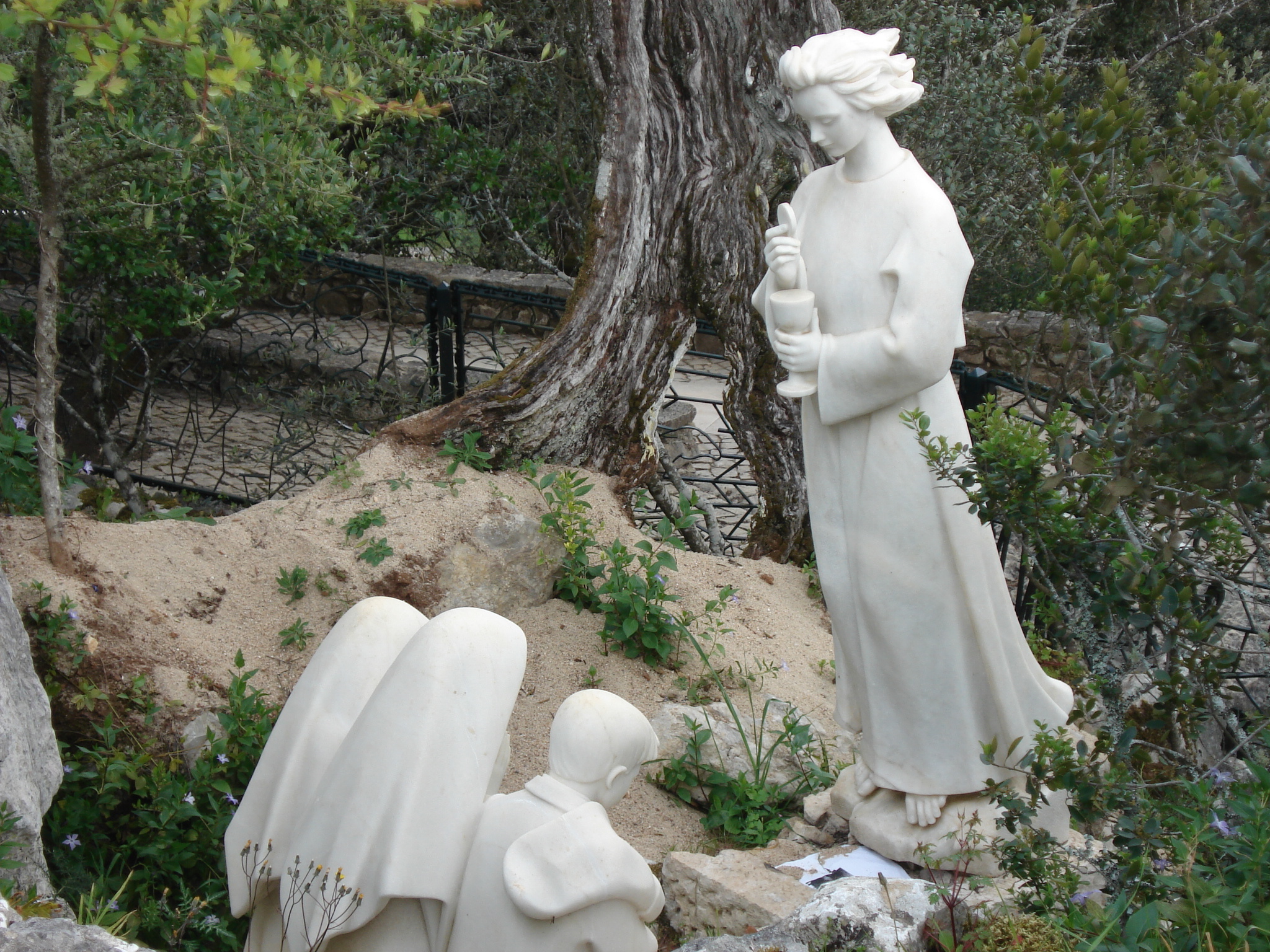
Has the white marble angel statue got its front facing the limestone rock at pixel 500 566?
no

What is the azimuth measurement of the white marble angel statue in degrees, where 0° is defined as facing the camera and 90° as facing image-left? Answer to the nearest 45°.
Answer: approximately 45°

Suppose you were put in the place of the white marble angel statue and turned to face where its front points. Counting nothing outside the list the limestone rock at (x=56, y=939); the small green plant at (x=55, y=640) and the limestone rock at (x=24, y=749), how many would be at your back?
0

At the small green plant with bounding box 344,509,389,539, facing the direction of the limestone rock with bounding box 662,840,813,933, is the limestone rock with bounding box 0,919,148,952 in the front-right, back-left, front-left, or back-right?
front-right

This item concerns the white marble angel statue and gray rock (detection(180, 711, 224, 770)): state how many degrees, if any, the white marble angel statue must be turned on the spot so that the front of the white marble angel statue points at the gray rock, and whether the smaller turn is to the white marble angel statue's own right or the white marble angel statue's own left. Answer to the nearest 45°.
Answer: approximately 45° to the white marble angel statue's own right

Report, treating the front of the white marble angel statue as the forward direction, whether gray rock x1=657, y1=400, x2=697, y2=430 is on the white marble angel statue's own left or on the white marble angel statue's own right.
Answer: on the white marble angel statue's own right

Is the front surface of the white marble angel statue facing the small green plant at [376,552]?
no

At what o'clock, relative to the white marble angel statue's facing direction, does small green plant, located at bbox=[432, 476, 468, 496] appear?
The small green plant is roughly at 3 o'clock from the white marble angel statue.

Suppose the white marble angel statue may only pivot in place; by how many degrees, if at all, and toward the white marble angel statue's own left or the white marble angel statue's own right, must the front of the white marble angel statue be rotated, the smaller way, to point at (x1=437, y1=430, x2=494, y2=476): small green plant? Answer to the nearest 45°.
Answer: approximately 90° to the white marble angel statue's own right

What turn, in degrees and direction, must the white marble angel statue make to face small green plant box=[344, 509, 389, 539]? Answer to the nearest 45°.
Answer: approximately 90° to its right

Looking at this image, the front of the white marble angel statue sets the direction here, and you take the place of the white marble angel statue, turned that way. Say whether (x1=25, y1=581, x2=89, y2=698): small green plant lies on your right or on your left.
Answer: on your right

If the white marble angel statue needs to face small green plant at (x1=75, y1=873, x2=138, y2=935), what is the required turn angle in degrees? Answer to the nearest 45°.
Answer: approximately 45° to its right

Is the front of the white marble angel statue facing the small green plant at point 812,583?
no

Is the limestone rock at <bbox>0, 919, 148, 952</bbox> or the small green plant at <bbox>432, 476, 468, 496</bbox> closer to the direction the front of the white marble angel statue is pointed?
the limestone rock
